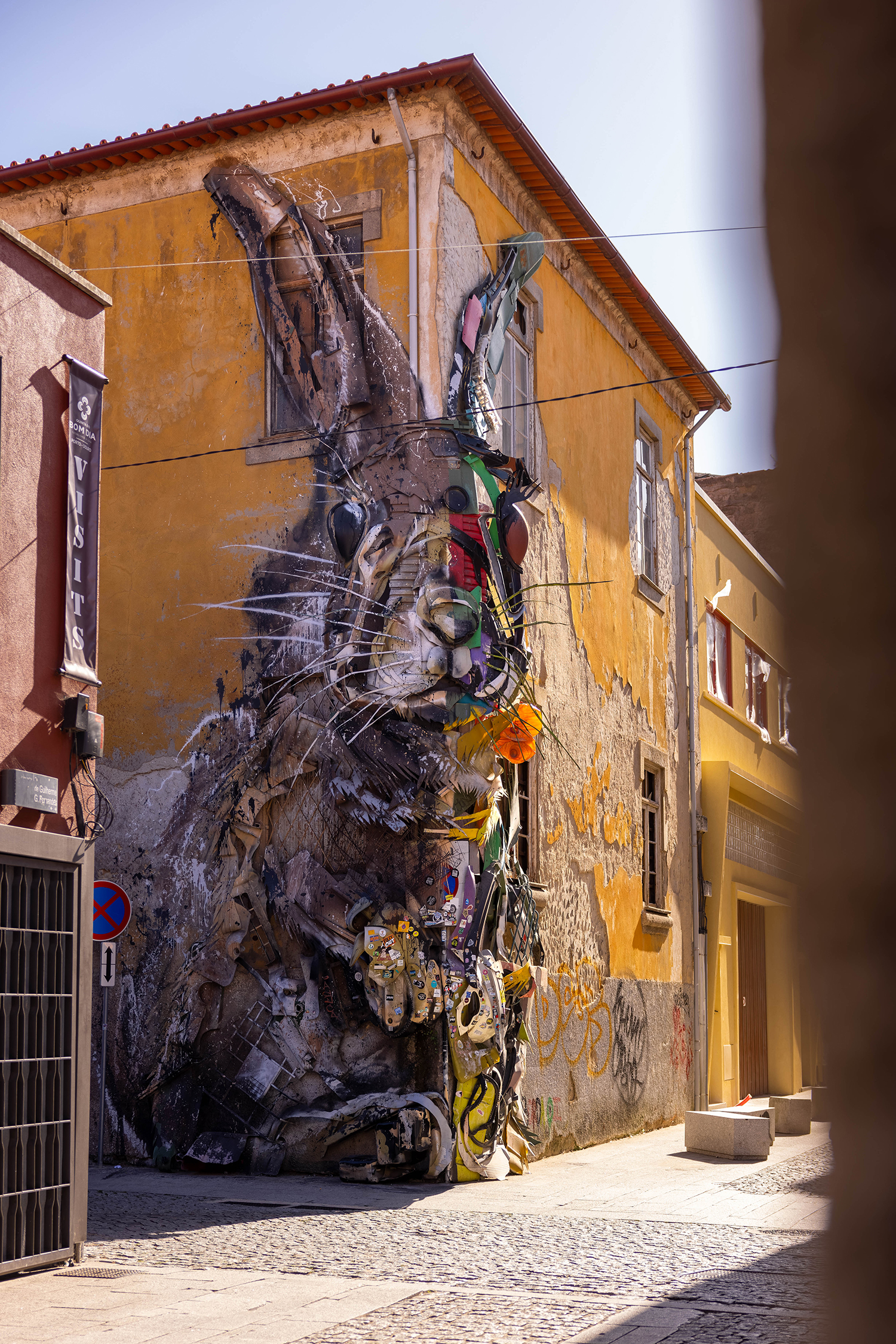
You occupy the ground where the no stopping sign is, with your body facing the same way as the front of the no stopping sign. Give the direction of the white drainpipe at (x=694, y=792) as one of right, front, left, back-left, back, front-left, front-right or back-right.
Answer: back-left

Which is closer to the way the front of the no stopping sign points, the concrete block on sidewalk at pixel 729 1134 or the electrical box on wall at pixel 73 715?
the electrical box on wall

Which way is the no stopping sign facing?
toward the camera

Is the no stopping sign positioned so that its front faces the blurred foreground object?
yes

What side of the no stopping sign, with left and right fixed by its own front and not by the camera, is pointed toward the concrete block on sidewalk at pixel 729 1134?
left
